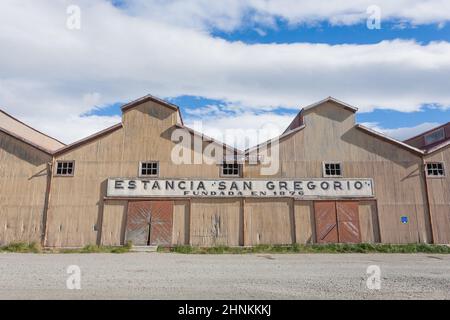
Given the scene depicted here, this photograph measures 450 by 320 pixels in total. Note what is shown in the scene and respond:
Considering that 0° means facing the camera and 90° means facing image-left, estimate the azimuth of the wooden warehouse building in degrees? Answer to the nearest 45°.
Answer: approximately 0°
